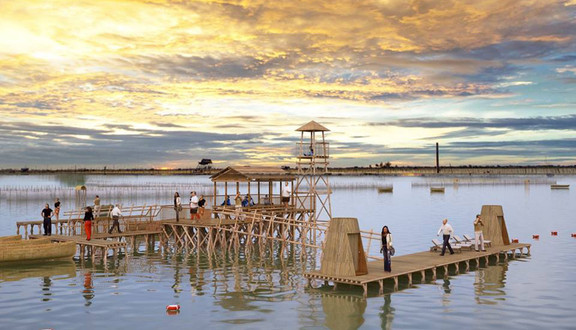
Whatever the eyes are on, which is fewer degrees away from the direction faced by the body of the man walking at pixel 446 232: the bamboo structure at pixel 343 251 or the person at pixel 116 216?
the bamboo structure

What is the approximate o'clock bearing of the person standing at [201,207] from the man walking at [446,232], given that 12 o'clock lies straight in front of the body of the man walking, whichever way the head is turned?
The person standing is roughly at 2 o'clock from the man walking.

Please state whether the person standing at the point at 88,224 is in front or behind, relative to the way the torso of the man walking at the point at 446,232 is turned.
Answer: in front

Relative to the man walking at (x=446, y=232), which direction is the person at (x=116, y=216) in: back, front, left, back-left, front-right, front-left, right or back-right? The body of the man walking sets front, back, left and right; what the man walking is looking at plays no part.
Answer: front-right

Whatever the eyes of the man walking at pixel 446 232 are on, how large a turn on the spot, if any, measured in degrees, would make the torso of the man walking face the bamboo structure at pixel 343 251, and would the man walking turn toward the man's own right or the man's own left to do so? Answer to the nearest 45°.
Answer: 0° — they already face it

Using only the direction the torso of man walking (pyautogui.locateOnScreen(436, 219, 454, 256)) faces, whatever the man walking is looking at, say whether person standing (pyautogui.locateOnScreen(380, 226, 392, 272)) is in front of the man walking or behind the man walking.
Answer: in front

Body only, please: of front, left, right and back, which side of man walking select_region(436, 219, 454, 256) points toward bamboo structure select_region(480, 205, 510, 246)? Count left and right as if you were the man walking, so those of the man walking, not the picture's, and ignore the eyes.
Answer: back

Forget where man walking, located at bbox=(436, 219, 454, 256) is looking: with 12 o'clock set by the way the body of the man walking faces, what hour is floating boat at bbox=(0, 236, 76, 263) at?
The floating boat is roughly at 1 o'clock from the man walking.

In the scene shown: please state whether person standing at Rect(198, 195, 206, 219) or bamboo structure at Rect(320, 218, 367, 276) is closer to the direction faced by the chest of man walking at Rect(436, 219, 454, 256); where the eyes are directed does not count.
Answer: the bamboo structure

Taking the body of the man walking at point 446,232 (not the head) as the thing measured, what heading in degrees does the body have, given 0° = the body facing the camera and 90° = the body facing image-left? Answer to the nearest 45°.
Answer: approximately 45°
